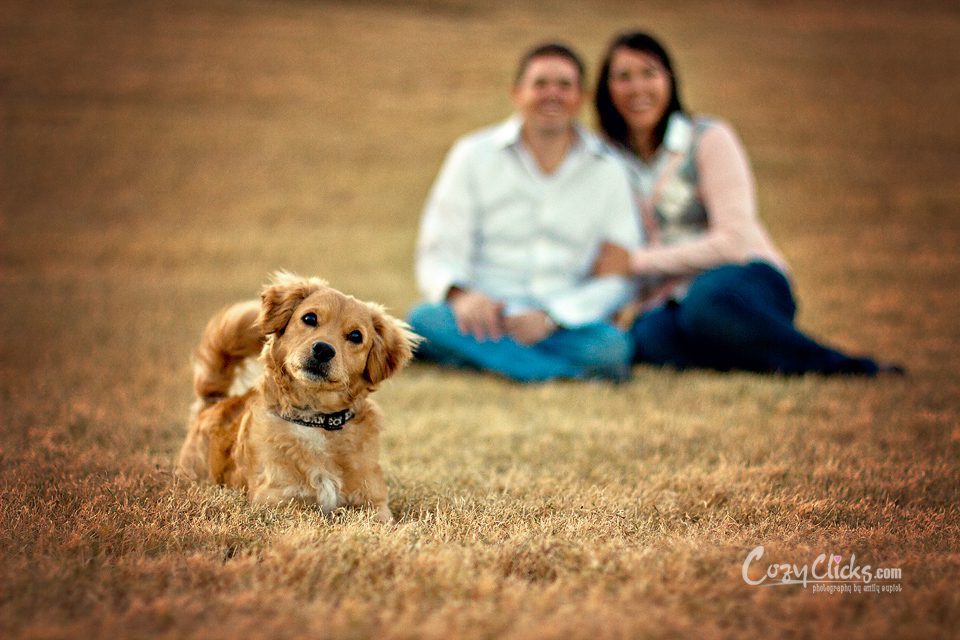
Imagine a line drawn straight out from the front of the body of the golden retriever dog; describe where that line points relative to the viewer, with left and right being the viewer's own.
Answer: facing the viewer and to the right of the viewer

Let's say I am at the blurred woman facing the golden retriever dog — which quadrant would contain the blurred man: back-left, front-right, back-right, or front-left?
front-right

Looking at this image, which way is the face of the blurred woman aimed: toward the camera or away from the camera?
toward the camera

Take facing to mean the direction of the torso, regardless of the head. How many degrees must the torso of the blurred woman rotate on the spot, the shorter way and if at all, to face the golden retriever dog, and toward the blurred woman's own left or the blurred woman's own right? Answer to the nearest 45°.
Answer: approximately 45° to the blurred woman's own left

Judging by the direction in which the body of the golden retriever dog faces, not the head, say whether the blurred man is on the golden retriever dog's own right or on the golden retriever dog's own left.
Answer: on the golden retriever dog's own left

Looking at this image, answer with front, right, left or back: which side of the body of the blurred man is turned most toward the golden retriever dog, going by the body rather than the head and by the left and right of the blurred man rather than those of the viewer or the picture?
front

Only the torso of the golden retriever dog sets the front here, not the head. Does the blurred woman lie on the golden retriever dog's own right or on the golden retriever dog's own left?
on the golden retriever dog's own left

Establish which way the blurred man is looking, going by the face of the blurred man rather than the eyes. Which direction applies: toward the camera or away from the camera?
toward the camera

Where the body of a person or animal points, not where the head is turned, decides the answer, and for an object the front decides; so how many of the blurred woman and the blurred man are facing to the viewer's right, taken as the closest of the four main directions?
0

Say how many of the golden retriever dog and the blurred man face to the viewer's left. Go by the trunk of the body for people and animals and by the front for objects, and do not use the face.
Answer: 0

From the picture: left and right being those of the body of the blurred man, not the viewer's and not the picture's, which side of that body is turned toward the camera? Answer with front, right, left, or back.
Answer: front

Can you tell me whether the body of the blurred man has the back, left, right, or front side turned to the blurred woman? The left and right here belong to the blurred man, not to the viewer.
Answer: left

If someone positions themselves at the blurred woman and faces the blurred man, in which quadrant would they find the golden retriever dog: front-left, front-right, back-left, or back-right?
front-left
